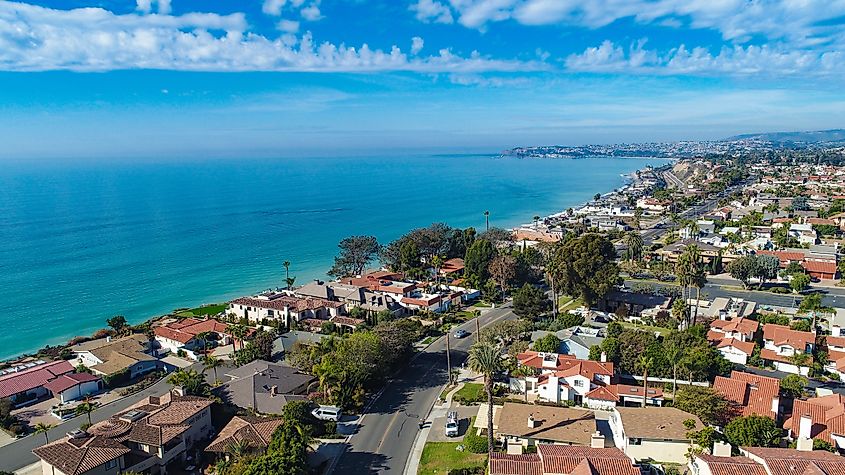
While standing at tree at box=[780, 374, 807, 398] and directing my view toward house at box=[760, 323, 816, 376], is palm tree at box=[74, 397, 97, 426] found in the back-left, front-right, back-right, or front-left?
back-left

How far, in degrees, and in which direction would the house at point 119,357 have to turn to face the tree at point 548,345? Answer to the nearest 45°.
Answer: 0° — it already faces it

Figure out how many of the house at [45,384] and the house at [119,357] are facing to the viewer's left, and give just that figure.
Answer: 0

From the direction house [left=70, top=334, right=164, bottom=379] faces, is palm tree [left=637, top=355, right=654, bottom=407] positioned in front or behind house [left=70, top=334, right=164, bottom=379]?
in front

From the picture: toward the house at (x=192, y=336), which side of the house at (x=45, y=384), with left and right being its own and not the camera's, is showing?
left

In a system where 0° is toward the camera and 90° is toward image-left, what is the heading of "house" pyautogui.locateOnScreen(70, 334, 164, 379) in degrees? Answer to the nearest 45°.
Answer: approximately 315°

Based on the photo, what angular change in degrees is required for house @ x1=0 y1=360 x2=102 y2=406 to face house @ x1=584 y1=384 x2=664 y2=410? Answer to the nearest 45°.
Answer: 0° — it already faces it

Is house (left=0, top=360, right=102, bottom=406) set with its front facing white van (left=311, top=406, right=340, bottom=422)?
yes

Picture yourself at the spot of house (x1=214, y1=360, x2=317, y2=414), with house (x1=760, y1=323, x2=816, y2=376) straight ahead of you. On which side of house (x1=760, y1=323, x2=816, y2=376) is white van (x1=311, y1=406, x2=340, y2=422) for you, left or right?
right

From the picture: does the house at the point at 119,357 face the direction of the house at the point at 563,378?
yes

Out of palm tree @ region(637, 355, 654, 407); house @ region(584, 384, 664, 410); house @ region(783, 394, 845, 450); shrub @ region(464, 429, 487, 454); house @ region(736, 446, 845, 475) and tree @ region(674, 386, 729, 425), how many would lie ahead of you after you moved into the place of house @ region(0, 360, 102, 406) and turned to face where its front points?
6

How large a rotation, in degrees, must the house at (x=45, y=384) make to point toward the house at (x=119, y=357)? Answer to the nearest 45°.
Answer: approximately 90° to its left
